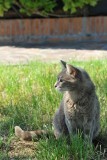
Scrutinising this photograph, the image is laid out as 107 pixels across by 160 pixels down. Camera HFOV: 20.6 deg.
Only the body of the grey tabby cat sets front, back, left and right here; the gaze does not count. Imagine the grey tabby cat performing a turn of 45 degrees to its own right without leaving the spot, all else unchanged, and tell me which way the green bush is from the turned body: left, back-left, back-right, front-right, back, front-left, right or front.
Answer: back-right

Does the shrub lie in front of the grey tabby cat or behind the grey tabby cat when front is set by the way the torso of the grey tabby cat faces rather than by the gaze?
behind

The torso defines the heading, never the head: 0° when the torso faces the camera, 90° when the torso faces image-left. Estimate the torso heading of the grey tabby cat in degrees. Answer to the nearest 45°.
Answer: approximately 0°
